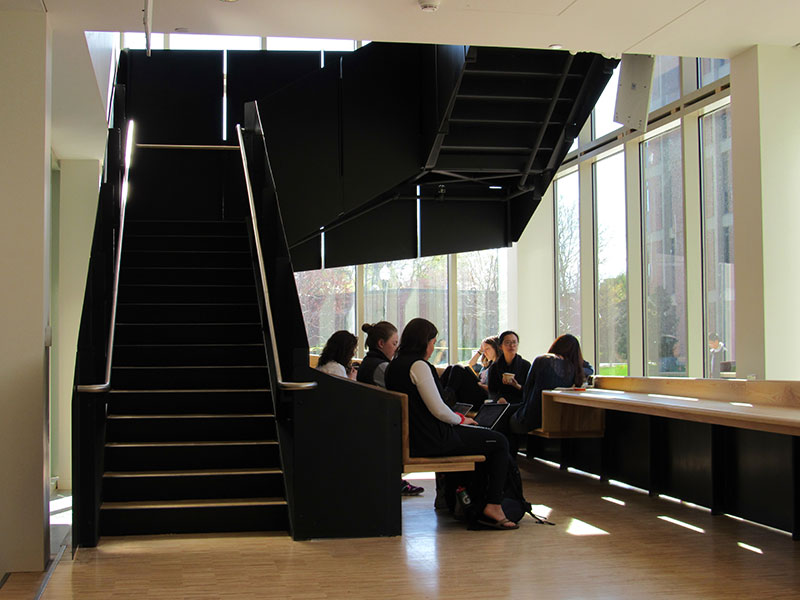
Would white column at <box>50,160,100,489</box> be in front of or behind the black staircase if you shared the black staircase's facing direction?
behind

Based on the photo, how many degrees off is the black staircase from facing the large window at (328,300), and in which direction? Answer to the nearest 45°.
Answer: approximately 180°

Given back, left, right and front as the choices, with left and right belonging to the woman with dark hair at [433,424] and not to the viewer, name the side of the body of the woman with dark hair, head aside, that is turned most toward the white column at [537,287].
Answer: left

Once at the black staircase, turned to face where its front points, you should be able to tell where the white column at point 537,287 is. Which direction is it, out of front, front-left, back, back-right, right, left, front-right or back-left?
back-left

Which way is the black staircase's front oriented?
toward the camera

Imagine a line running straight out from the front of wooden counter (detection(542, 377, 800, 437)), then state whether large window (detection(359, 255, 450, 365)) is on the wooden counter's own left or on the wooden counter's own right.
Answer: on the wooden counter's own right

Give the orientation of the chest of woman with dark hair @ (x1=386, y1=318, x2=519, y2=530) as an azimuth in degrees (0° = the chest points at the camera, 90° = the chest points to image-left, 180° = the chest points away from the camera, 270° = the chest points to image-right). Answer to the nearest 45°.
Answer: approximately 270°

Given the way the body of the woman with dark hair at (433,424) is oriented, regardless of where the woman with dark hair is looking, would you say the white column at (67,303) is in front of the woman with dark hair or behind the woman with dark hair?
behind

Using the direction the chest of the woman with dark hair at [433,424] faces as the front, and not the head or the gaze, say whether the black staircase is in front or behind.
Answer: behind

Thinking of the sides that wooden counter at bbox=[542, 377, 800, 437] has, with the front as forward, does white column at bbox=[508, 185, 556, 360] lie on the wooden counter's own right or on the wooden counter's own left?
on the wooden counter's own right

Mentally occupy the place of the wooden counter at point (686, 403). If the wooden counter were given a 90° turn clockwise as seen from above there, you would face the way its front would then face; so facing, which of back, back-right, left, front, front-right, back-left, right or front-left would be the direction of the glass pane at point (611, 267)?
front-right

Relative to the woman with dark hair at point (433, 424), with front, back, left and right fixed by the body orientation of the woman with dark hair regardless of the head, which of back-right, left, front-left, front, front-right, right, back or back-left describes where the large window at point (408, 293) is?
left

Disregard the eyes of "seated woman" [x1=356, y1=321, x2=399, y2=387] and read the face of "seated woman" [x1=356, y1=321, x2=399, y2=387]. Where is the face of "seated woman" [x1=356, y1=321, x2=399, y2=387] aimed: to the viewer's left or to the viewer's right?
to the viewer's right

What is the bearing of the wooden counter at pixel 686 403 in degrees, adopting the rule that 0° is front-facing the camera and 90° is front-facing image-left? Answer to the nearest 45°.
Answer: approximately 45°

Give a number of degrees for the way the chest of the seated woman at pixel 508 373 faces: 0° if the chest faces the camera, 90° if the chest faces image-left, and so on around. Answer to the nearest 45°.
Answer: approximately 0°
